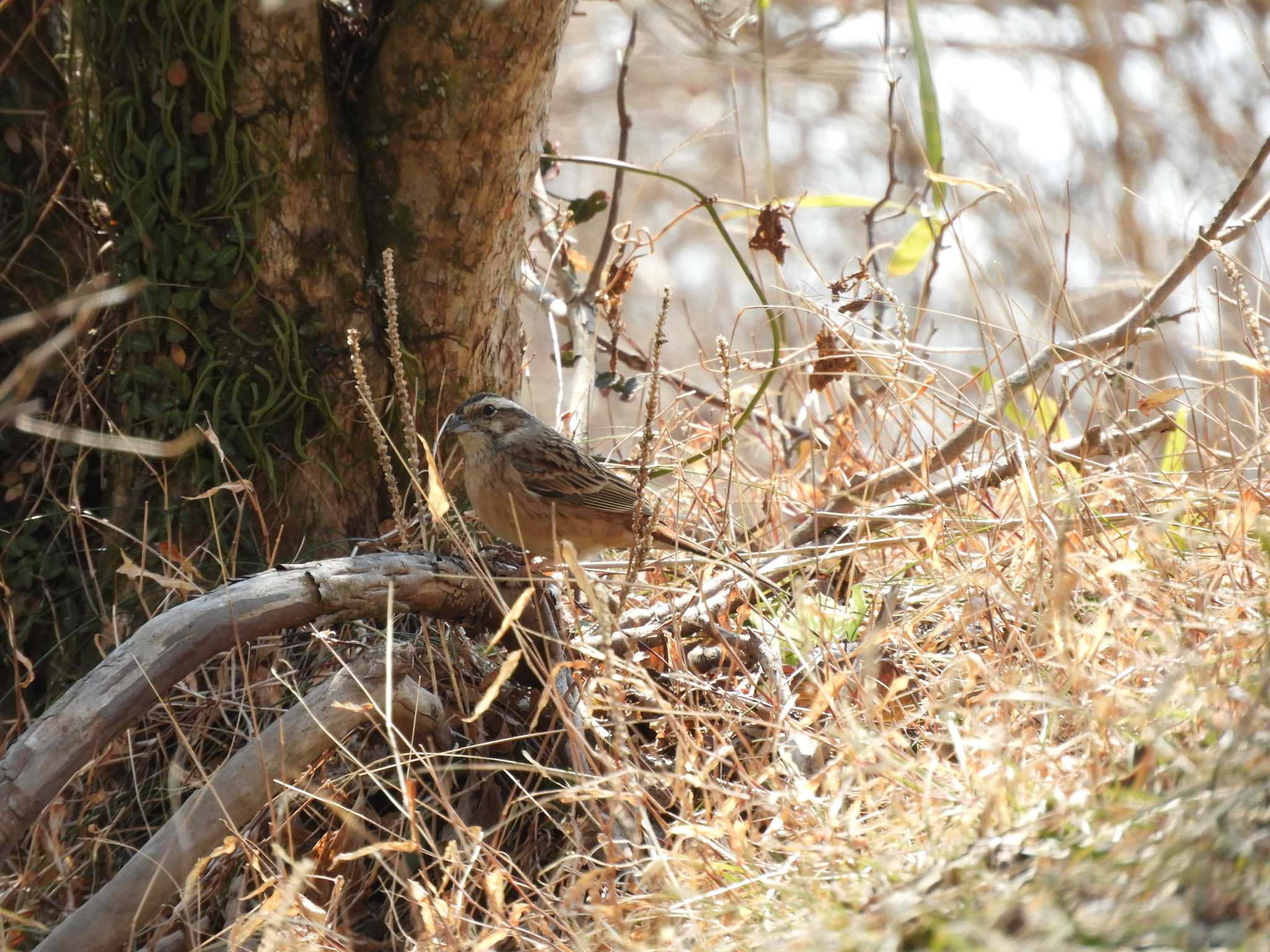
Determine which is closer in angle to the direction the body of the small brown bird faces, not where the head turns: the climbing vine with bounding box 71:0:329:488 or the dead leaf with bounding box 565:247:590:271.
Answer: the climbing vine

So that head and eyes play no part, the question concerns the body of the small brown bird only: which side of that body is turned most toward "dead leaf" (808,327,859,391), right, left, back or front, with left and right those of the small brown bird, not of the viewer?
back

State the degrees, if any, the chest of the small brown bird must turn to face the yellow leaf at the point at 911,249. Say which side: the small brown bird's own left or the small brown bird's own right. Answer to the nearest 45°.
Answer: approximately 135° to the small brown bird's own right

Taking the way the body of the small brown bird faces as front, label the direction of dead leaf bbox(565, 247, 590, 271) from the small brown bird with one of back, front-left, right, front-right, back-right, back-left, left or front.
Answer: right

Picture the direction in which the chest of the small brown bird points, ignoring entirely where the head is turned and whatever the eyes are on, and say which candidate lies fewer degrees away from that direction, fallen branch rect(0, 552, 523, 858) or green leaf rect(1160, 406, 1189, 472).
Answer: the fallen branch

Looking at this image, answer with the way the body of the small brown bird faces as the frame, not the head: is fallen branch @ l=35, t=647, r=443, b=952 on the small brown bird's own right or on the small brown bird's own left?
on the small brown bird's own left

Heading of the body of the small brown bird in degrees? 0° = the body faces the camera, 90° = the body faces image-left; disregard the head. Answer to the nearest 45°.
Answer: approximately 90°

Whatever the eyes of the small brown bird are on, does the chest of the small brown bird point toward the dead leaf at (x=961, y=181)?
no

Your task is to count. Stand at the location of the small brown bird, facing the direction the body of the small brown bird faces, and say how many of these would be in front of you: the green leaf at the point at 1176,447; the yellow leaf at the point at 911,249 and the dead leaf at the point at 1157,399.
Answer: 0

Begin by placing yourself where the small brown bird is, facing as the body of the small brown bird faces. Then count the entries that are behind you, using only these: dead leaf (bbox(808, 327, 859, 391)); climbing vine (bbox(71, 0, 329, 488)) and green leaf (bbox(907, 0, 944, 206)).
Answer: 2

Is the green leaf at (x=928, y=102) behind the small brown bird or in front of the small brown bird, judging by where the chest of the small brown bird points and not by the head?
behind
